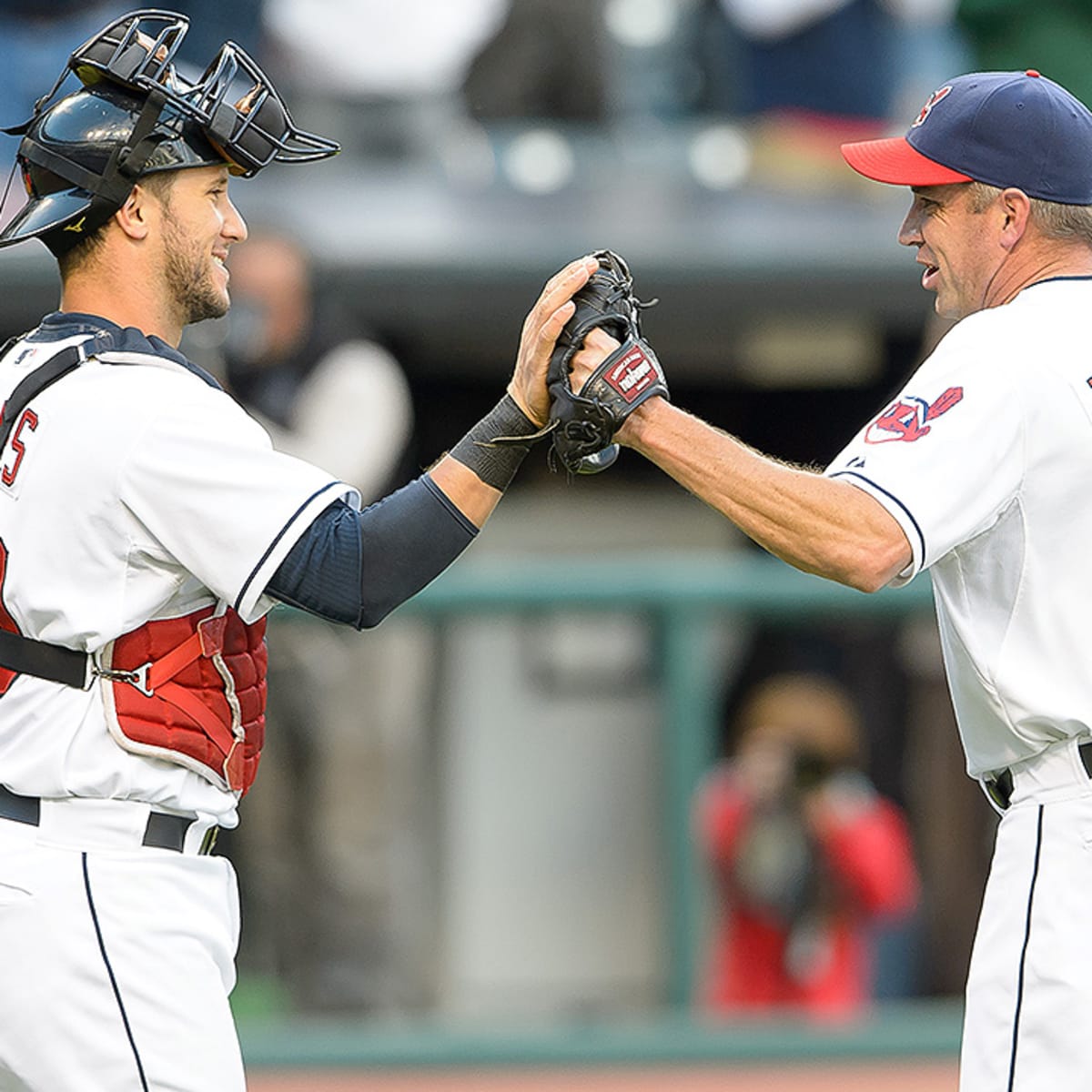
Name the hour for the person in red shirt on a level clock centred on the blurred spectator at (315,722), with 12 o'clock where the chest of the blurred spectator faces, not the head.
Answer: The person in red shirt is roughly at 8 o'clock from the blurred spectator.

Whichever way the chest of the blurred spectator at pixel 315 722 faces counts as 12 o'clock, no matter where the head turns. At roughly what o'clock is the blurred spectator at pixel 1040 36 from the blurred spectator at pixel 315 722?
the blurred spectator at pixel 1040 36 is roughly at 7 o'clock from the blurred spectator at pixel 315 722.

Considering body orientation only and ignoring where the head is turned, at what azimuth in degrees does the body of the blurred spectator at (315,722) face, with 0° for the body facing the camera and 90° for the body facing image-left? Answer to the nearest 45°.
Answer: approximately 45°

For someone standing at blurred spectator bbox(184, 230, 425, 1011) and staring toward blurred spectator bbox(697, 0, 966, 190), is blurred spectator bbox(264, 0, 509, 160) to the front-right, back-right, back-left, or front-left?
front-left

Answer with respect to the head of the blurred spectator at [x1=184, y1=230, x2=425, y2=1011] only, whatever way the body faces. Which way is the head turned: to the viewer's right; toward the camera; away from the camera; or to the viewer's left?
toward the camera

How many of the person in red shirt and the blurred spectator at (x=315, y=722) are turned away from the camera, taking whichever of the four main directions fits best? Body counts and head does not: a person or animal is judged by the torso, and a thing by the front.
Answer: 0

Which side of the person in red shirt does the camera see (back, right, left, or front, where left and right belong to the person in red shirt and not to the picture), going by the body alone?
front

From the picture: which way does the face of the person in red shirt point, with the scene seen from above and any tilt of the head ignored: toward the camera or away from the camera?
toward the camera

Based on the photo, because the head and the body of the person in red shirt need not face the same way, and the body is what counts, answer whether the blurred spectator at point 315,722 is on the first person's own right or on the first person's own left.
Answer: on the first person's own right
